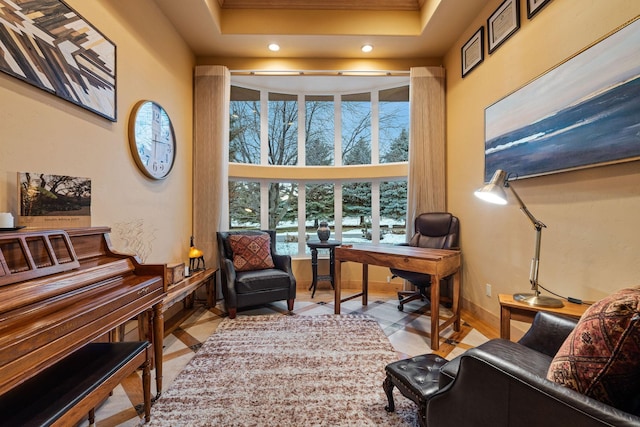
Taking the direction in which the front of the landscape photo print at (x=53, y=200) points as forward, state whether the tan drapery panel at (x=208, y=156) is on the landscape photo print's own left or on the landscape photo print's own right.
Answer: on the landscape photo print's own left

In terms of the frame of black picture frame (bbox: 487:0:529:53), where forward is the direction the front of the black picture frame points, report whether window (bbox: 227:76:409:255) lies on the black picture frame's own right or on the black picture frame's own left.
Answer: on the black picture frame's own right

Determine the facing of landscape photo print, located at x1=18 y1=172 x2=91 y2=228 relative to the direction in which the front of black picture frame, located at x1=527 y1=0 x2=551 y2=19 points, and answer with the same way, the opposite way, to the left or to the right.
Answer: the opposite way

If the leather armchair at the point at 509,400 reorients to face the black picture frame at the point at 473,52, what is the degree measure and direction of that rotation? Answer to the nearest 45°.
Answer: approximately 90° to its right

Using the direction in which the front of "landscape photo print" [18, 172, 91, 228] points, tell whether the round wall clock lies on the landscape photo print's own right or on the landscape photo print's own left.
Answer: on the landscape photo print's own left

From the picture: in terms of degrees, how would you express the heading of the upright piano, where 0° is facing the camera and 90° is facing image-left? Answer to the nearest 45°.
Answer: approximately 315°

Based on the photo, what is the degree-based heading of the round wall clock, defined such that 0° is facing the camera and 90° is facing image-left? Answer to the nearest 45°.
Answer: approximately 315°

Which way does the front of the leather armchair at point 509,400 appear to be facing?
to the viewer's left
